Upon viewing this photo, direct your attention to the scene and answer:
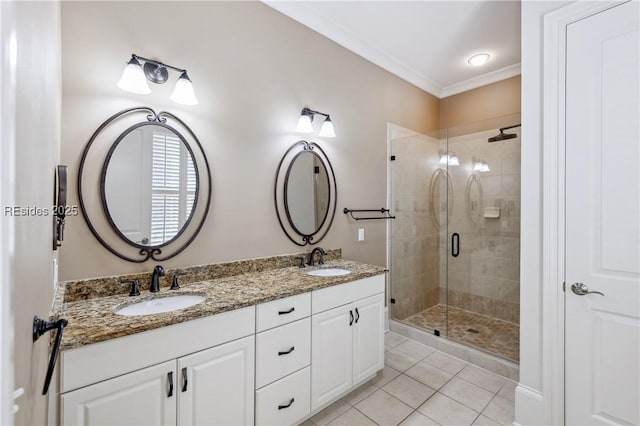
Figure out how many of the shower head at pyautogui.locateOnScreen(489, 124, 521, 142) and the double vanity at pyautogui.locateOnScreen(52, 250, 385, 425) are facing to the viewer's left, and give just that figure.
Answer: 1

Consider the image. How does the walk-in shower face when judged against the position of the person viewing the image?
facing the viewer and to the left of the viewer

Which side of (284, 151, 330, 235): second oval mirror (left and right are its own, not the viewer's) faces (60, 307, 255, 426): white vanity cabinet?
right

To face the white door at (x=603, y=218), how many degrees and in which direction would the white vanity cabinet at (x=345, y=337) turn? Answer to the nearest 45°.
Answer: approximately 45° to its left

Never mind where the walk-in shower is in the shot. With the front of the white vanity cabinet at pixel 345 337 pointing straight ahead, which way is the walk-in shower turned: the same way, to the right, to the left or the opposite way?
to the right

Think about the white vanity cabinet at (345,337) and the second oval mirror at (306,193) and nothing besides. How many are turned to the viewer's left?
0

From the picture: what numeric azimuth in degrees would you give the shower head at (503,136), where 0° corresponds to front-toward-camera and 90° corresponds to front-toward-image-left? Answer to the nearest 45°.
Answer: approximately 90°

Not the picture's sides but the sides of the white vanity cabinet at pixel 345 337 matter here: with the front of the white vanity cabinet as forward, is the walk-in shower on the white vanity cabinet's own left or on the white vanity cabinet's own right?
on the white vanity cabinet's own left

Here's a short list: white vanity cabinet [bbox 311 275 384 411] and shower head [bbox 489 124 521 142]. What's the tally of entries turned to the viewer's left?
1

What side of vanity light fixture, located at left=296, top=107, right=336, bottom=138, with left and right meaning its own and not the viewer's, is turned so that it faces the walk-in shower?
left
